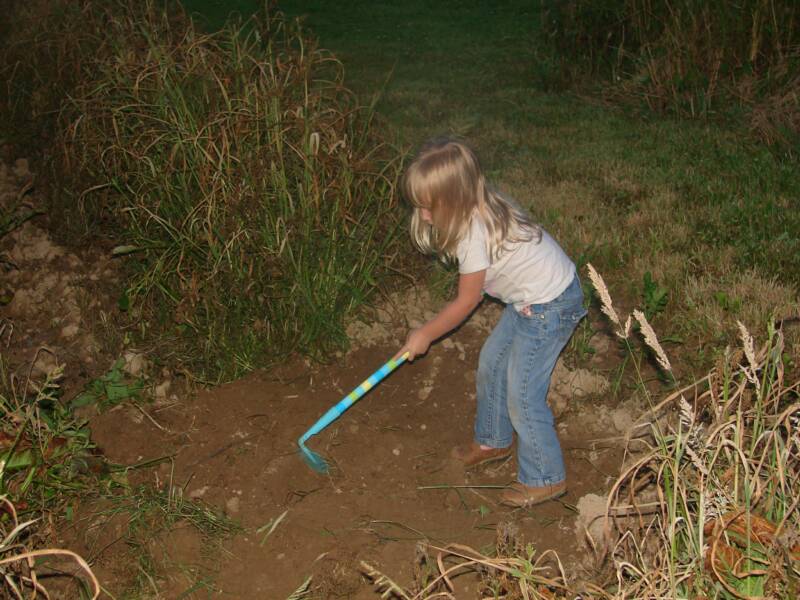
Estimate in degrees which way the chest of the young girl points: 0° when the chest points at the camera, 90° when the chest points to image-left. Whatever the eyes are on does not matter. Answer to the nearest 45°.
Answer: approximately 90°

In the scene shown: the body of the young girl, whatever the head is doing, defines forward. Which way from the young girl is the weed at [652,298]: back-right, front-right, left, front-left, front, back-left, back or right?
back-right

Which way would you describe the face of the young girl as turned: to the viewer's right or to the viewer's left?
to the viewer's left

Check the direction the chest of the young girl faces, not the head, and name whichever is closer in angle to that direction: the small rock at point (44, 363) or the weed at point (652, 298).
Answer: the small rock

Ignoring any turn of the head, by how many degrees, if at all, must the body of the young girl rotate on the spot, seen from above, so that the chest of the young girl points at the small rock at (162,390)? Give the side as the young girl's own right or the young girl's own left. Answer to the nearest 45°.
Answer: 0° — they already face it

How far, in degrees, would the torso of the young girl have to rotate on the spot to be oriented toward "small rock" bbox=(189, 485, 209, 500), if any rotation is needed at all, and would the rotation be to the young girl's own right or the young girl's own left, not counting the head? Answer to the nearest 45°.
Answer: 0° — they already face it
